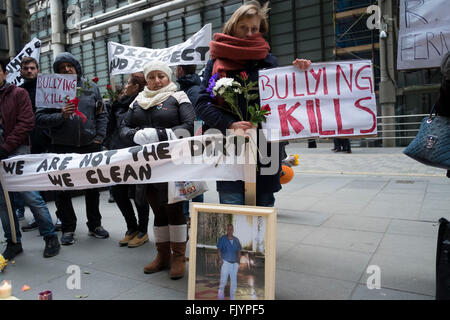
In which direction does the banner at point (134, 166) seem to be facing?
toward the camera

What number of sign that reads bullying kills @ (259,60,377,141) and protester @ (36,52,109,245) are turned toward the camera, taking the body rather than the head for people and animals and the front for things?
2

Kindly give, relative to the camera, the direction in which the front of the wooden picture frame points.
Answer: facing the viewer

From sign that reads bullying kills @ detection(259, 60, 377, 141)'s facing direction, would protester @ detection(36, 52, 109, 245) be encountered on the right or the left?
on its right

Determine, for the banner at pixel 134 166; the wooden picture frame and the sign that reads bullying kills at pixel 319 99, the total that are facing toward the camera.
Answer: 3

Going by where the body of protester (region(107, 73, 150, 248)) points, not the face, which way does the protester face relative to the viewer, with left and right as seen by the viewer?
facing the viewer and to the left of the viewer
